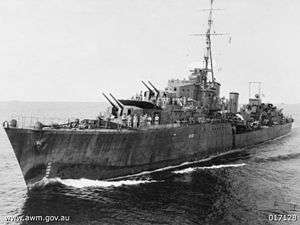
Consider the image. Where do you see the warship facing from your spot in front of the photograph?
facing the viewer and to the left of the viewer
